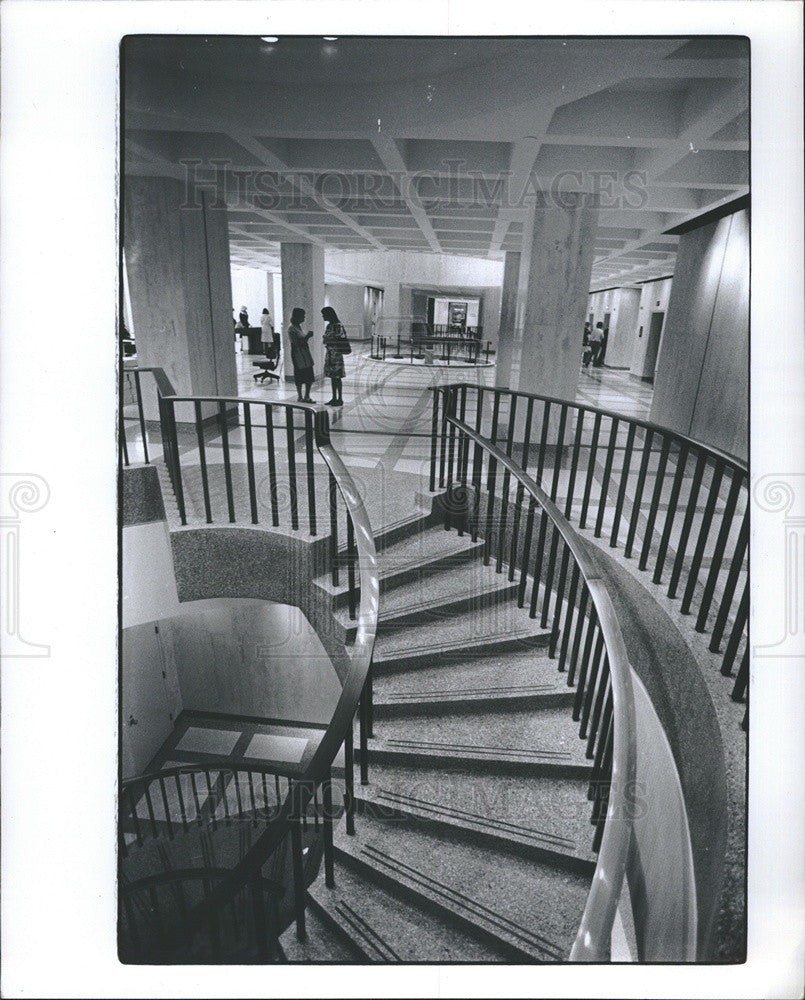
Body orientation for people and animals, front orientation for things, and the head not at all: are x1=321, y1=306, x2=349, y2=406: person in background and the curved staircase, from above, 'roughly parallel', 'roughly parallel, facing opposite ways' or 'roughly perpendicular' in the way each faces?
roughly perpendicular

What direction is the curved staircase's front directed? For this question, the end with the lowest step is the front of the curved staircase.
toward the camera

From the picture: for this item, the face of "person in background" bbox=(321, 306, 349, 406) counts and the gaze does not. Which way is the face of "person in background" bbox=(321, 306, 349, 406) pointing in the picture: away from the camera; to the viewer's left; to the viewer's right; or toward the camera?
to the viewer's left

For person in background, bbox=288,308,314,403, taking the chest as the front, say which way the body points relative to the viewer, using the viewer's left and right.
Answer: facing to the right of the viewer

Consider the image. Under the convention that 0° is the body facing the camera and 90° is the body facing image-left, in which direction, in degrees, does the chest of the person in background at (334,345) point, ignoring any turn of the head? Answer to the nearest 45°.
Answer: approximately 90°

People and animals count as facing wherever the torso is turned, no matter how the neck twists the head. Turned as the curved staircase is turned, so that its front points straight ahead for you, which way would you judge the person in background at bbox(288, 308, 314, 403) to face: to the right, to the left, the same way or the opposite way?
to the left

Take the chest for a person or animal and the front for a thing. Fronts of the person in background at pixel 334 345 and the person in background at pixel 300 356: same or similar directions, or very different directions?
very different directions
